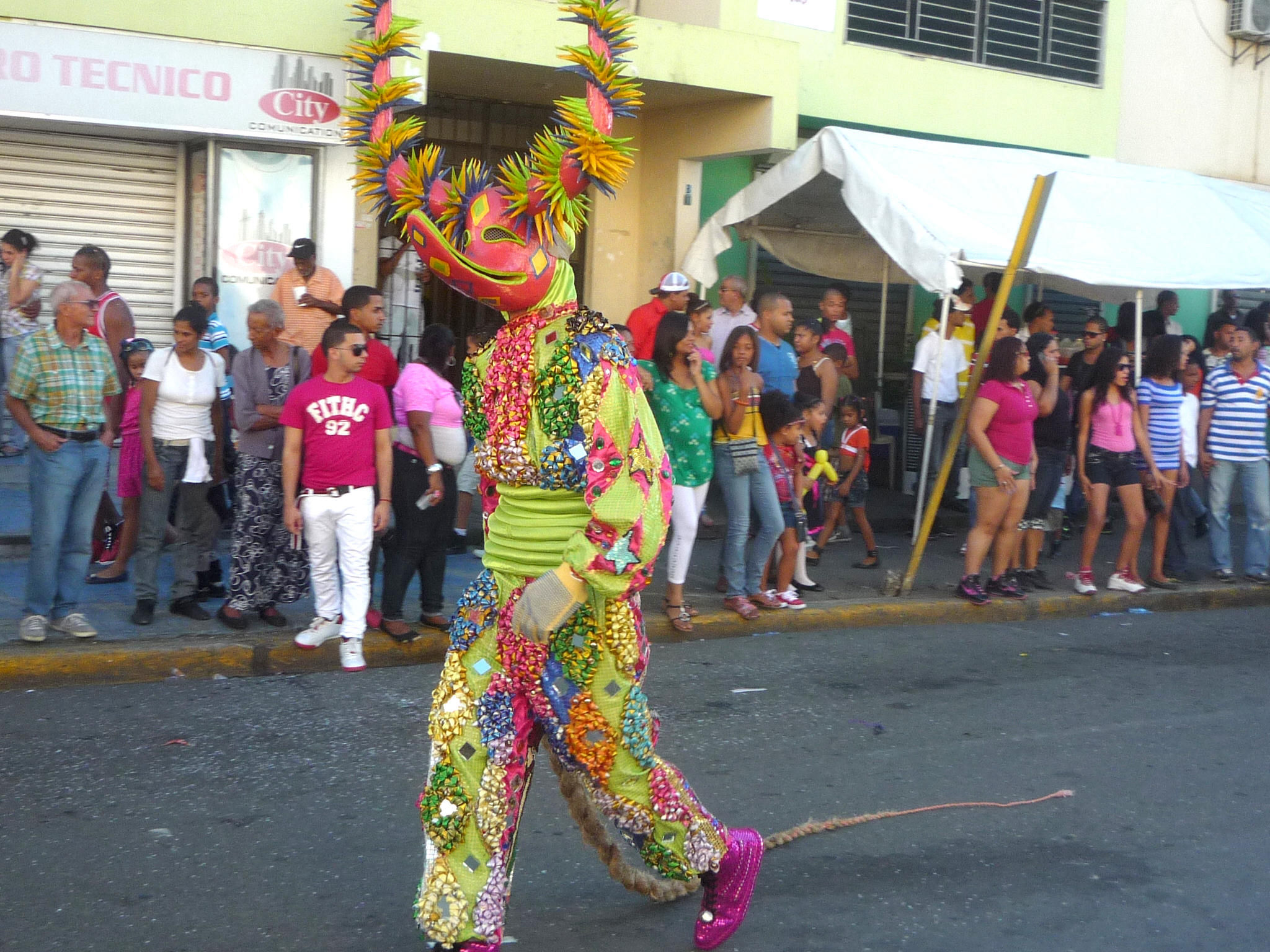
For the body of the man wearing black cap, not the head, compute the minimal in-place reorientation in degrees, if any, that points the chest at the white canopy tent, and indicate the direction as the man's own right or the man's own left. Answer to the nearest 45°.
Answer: approximately 90° to the man's own left

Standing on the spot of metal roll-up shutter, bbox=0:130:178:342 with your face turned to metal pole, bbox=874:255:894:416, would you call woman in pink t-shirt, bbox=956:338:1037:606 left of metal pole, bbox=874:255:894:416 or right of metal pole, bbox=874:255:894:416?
right

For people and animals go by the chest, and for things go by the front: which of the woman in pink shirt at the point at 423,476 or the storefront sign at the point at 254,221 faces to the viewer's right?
the woman in pink shirt

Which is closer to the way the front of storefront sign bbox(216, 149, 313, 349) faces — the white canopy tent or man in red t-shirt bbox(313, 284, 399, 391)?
the man in red t-shirt

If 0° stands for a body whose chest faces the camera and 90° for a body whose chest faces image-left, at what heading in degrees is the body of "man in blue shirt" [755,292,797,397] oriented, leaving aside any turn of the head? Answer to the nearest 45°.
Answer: approximately 315°

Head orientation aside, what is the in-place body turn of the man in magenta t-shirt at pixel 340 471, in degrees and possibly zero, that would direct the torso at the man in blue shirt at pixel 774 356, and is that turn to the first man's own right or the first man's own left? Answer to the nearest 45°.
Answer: approximately 135° to the first man's own left

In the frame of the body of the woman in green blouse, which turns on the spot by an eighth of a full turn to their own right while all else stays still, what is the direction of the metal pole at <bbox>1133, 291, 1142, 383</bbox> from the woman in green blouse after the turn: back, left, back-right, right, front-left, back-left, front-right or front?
back-left

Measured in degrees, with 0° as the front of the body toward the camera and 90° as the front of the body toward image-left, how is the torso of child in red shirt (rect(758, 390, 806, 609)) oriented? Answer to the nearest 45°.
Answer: approximately 315°

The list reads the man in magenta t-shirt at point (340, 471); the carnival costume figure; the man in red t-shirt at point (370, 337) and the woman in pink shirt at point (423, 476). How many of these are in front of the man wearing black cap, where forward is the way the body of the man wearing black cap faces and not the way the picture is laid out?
4

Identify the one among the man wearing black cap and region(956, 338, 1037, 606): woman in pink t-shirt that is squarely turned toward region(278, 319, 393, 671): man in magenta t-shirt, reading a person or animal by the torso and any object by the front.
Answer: the man wearing black cap
